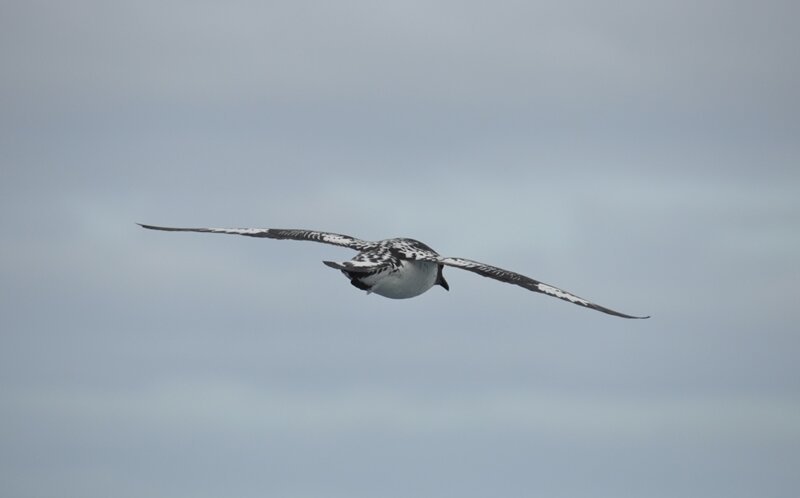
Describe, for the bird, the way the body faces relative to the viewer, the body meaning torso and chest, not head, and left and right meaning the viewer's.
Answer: facing away from the viewer and to the right of the viewer
